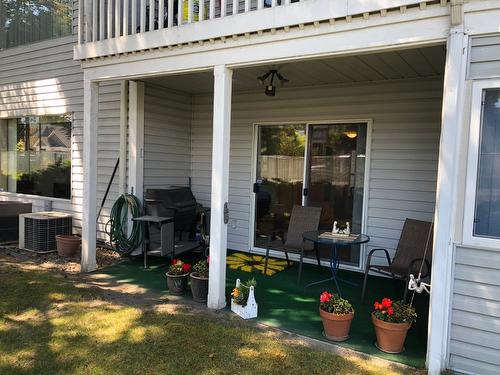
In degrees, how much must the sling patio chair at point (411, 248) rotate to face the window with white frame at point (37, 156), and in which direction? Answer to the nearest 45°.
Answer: approximately 45° to its right

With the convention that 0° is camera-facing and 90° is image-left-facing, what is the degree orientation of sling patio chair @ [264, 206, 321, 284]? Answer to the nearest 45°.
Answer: approximately 45°

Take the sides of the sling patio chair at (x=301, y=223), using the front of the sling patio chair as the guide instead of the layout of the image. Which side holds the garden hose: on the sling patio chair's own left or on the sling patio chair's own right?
on the sling patio chair's own right

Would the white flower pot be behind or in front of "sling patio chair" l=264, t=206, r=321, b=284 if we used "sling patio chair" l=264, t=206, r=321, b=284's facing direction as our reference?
in front
